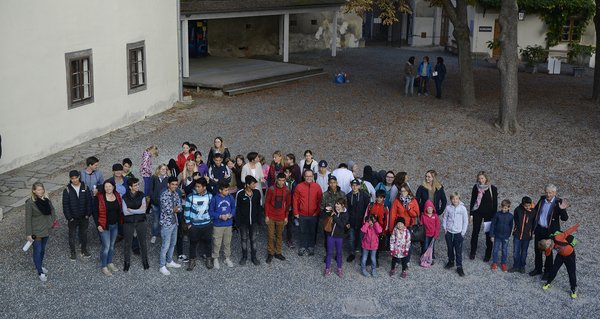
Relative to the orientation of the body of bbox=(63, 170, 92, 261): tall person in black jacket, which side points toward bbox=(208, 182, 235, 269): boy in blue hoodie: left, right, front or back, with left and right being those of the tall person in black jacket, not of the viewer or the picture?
left

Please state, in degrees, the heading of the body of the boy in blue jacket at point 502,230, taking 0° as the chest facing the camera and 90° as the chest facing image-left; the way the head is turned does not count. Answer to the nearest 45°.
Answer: approximately 0°

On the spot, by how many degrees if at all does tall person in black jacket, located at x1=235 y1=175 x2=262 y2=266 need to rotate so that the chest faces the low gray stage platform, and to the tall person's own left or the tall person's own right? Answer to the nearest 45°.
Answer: approximately 180°

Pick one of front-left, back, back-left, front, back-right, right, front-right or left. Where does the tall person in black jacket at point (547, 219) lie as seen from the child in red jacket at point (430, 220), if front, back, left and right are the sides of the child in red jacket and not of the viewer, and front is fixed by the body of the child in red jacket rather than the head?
left

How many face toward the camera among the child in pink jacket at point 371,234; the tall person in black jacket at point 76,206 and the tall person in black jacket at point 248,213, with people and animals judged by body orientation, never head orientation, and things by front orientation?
3

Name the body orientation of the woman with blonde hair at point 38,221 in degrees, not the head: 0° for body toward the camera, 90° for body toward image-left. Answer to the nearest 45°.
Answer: approximately 315°

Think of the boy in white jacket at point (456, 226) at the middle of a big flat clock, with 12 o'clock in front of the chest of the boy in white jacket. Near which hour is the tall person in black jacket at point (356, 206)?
The tall person in black jacket is roughly at 3 o'clock from the boy in white jacket.

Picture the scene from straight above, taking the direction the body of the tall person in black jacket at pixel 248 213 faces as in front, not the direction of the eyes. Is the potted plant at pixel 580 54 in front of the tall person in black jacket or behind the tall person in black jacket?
behind

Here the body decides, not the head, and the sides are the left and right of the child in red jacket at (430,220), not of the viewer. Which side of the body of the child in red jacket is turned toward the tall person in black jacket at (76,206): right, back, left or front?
right

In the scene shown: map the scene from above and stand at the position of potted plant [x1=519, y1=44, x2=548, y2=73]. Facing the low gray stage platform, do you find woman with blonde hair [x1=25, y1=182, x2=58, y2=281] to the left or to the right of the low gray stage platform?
left

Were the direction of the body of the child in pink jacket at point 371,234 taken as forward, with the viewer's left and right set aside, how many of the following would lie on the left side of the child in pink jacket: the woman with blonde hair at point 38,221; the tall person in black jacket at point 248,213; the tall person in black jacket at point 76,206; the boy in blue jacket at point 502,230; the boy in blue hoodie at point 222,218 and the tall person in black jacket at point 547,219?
2
